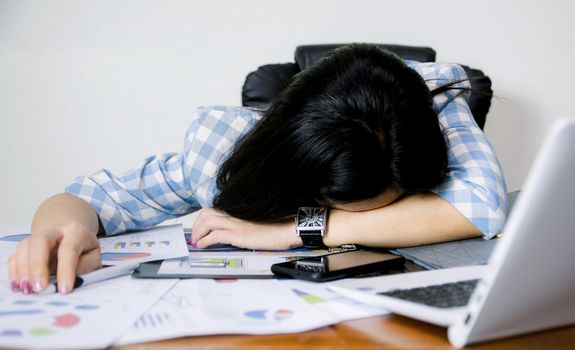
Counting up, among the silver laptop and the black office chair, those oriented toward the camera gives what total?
1

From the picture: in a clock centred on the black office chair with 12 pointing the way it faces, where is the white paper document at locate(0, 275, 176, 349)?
The white paper document is roughly at 12 o'clock from the black office chair.

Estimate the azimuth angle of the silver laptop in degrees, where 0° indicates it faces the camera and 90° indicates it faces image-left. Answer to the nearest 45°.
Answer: approximately 135°

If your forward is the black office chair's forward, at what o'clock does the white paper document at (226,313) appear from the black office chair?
The white paper document is roughly at 12 o'clock from the black office chair.

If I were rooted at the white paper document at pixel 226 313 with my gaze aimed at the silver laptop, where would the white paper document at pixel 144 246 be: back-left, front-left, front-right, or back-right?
back-left

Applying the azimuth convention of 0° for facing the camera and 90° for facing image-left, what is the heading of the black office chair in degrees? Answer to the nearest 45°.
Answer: approximately 0°
